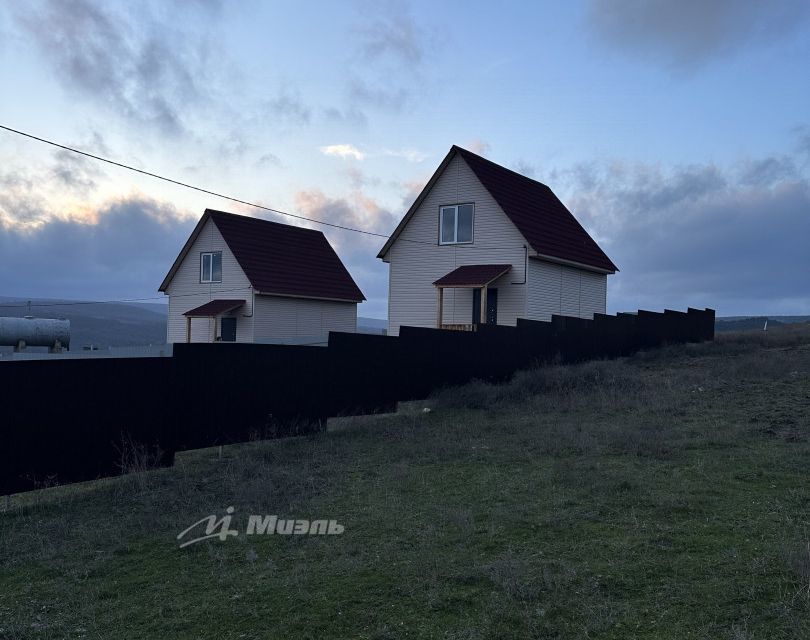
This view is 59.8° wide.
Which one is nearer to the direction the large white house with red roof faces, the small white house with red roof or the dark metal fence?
the dark metal fence

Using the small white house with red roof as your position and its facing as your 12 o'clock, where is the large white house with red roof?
The large white house with red roof is roughly at 9 o'clock from the small white house with red roof.

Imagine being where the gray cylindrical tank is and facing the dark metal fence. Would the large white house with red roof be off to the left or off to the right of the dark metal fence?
left

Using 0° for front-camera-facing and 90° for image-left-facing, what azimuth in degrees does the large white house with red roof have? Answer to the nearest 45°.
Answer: approximately 45°

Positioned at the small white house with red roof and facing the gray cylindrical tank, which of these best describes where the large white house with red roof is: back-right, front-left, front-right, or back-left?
back-left
